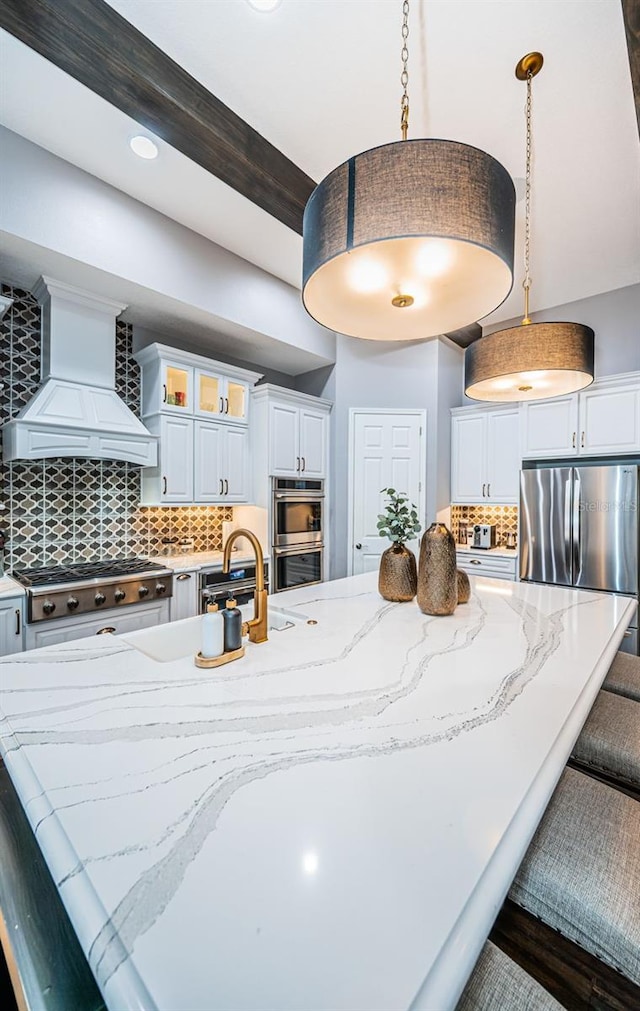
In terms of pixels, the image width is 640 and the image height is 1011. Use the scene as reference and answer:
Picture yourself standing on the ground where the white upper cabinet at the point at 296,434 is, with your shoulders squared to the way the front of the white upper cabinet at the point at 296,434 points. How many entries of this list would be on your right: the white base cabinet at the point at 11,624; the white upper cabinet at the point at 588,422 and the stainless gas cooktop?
2

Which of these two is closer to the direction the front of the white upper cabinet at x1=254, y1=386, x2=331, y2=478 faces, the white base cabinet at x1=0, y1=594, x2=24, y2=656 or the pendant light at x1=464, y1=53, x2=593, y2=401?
the pendant light

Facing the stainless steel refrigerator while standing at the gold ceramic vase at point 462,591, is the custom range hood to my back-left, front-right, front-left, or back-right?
back-left

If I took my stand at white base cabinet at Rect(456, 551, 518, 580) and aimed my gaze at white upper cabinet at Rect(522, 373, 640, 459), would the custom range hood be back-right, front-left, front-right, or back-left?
back-right

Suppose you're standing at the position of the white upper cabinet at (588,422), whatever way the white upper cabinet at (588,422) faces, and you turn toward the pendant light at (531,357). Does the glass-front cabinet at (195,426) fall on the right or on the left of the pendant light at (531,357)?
right

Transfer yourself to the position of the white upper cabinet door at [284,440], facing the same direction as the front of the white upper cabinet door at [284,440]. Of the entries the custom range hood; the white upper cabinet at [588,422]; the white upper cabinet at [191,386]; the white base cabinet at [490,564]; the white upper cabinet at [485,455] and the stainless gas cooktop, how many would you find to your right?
3

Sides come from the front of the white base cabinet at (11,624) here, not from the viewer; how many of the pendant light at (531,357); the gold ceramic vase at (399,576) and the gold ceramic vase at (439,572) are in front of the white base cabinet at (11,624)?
3

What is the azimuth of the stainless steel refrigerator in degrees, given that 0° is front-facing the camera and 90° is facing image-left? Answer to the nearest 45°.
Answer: approximately 45°
